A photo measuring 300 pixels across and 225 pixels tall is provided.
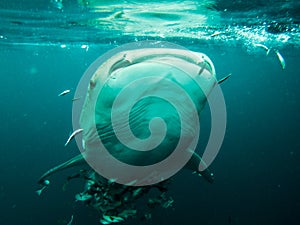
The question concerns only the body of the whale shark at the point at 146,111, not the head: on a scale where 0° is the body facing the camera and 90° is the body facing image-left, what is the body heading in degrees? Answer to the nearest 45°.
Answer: approximately 0°
